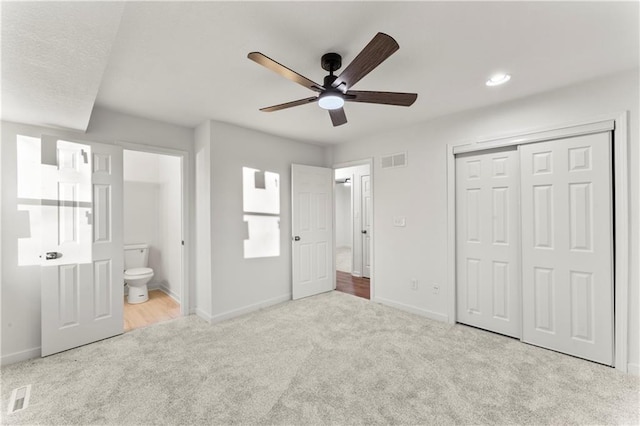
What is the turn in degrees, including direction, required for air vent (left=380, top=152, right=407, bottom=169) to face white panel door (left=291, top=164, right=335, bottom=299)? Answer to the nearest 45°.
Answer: approximately 45° to its right

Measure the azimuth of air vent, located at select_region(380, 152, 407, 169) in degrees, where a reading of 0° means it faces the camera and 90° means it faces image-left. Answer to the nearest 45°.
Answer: approximately 45°

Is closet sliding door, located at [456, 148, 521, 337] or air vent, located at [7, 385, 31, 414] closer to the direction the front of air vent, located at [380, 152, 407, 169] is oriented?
the air vent

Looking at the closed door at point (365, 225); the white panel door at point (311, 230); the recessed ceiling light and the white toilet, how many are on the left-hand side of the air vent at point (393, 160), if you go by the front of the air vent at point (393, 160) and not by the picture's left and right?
1

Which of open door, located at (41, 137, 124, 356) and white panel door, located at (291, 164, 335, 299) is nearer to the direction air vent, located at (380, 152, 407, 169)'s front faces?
the open door

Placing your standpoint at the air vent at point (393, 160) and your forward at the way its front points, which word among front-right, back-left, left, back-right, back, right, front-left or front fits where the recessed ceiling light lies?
left

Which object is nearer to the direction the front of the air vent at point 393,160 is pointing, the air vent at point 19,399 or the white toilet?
the air vent

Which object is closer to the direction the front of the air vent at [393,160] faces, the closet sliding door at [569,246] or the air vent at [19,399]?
the air vent

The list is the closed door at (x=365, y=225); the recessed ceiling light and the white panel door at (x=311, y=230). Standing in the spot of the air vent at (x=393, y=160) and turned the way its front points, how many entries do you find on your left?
1

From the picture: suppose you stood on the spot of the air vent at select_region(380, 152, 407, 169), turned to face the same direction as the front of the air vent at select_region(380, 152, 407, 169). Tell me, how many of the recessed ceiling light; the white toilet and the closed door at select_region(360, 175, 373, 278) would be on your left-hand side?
1

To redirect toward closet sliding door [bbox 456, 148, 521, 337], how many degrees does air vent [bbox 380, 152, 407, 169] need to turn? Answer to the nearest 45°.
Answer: approximately 90° to its left

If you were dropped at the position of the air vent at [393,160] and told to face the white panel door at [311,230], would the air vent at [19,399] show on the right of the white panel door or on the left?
left

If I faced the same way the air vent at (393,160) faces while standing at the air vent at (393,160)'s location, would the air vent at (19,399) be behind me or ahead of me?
ahead

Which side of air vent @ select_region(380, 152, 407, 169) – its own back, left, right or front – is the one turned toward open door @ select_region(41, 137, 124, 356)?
front
